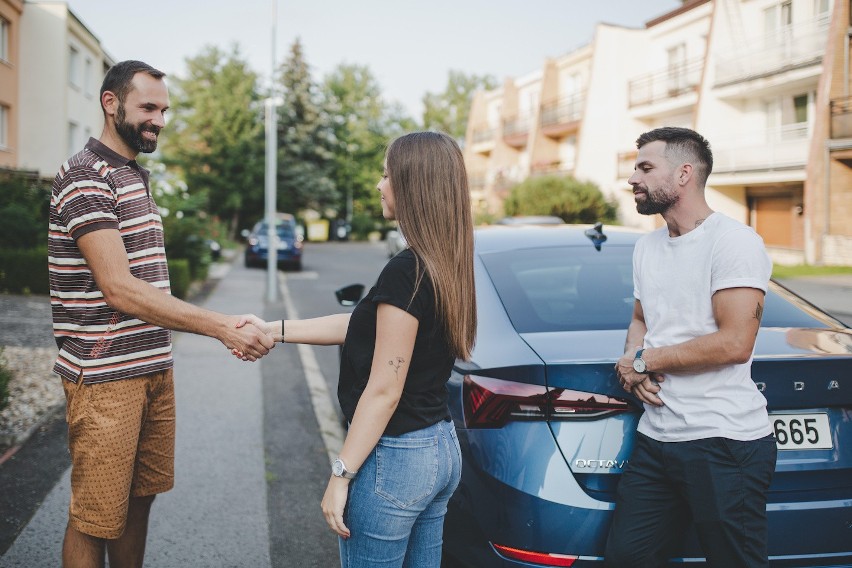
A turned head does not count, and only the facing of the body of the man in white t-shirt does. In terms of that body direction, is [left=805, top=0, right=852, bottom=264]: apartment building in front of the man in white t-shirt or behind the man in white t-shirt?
behind

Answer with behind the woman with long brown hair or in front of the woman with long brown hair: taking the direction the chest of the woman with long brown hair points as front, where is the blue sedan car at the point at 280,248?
in front

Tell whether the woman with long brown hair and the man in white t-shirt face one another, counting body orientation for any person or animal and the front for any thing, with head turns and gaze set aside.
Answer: no

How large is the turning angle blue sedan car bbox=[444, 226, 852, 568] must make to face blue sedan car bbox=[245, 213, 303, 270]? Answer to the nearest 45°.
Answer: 0° — it already faces it

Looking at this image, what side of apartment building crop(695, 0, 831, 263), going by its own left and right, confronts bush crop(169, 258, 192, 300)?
front

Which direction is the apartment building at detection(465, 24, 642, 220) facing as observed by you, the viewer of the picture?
facing the viewer and to the left of the viewer

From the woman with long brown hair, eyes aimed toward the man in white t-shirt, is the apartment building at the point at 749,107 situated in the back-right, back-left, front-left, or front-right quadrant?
front-left

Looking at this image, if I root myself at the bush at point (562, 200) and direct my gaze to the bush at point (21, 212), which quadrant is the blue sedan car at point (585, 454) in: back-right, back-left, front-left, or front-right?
front-left

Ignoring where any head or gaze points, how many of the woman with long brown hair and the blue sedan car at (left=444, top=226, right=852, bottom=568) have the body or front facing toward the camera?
0

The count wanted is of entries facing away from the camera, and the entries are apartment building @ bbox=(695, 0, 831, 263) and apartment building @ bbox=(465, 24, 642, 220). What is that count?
0

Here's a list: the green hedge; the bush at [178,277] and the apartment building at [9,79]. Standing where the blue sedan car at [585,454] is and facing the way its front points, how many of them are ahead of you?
3

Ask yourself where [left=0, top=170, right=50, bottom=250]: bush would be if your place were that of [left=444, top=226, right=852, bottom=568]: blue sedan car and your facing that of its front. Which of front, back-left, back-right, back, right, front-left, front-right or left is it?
front

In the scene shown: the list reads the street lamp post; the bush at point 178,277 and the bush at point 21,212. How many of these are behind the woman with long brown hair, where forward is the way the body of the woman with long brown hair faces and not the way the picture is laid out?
0

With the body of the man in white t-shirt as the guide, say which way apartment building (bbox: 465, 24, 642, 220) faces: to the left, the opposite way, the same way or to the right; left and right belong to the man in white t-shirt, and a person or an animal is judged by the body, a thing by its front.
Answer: the same way

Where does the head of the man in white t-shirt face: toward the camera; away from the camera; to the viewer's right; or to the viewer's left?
to the viewer's left

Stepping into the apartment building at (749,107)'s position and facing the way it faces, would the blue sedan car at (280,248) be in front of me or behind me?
in front

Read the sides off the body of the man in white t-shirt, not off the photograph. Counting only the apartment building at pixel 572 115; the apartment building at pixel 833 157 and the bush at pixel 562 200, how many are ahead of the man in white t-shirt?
0
